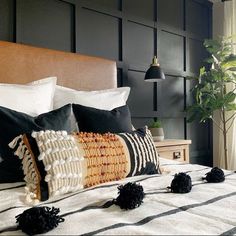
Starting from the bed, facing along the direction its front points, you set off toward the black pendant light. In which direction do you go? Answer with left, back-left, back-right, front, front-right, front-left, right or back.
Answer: back-left

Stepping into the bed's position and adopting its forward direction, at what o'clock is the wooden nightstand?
The wooden nightstand is roughly at 8 o'clock from the bed.
